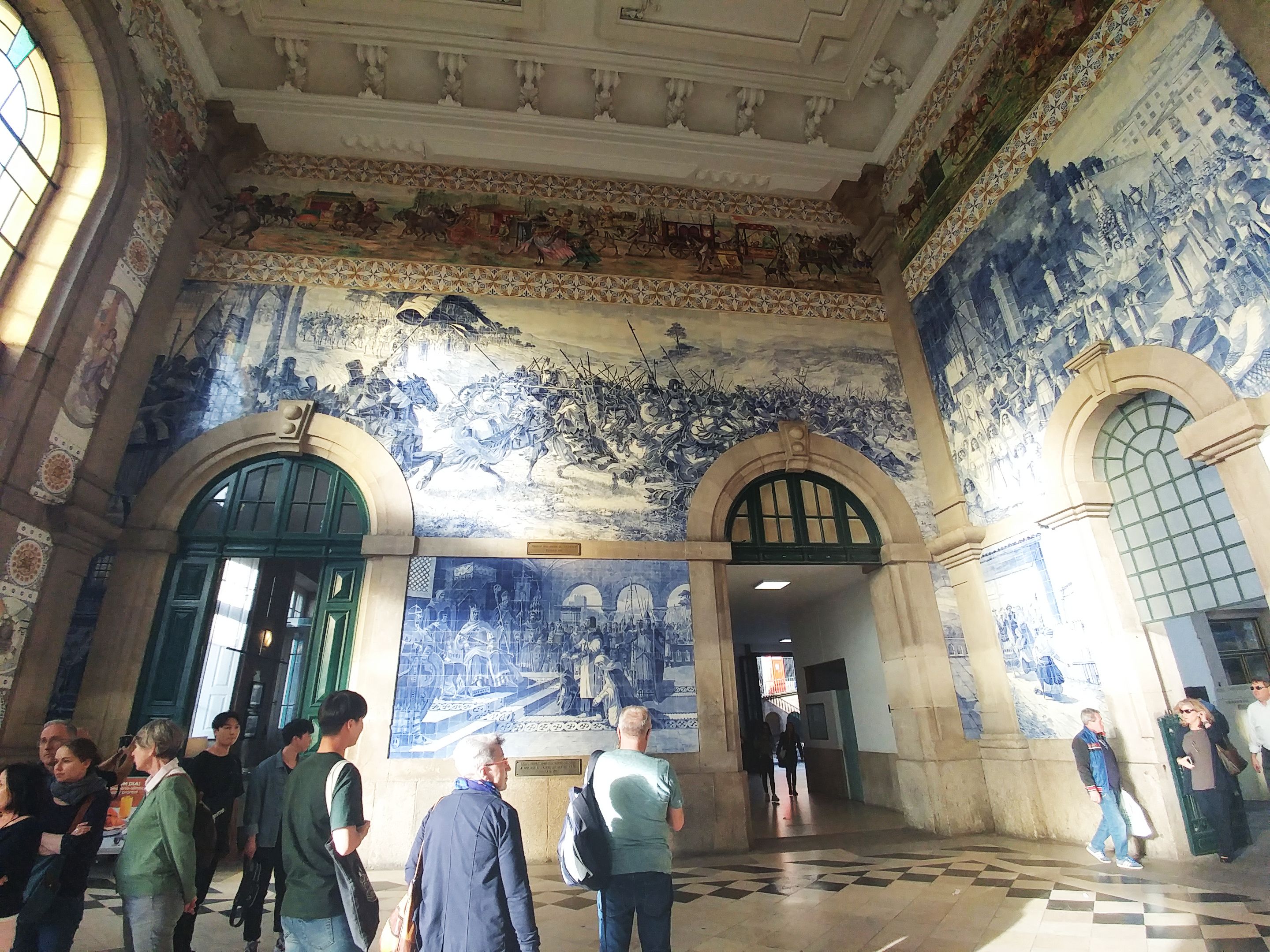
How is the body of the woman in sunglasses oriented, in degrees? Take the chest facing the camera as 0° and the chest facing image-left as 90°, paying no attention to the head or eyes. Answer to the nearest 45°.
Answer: approximately 45°

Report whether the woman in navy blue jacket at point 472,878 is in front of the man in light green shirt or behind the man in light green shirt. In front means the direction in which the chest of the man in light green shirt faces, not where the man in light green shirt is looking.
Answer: behind

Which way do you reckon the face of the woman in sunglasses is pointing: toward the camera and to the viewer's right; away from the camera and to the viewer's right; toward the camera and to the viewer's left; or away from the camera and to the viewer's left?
toward the camera and to the viewer's left

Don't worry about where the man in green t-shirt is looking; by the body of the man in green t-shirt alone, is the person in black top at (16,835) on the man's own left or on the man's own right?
on the man's own left

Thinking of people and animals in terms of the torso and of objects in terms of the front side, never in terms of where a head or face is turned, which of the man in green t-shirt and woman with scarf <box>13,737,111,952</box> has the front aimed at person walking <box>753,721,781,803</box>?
the man in green t-shirt

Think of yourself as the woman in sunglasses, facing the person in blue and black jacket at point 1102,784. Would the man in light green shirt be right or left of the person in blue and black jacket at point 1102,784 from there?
left

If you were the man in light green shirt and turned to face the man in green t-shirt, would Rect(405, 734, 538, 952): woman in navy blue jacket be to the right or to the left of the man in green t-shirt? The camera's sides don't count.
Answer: left

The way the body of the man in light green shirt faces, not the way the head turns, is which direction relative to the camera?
away from the camera
